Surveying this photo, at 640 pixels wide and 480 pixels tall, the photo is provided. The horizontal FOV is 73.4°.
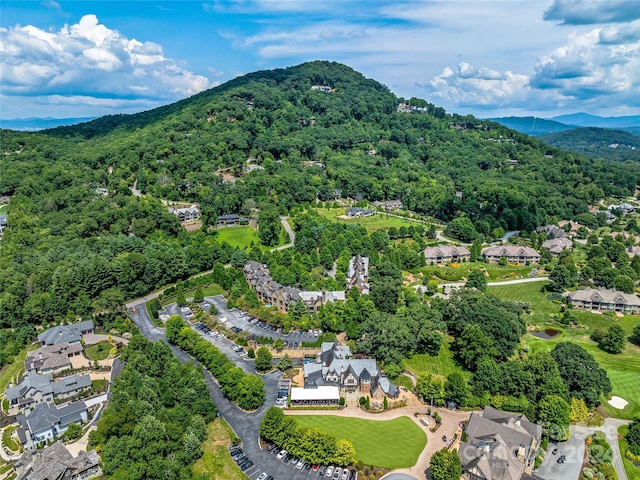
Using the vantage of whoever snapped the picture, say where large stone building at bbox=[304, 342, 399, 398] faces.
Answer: facing the viewer

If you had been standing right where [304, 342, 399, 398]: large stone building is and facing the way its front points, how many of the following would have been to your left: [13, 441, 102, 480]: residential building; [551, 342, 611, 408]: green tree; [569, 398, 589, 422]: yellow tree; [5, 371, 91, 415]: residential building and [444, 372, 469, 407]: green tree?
3

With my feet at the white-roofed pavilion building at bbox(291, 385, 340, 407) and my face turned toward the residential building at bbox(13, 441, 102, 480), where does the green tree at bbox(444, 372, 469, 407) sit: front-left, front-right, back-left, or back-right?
back-left

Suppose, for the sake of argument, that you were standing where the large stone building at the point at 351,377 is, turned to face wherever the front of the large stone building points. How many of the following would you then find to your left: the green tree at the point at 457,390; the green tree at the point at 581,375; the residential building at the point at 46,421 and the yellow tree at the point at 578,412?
3

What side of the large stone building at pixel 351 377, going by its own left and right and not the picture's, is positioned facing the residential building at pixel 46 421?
right

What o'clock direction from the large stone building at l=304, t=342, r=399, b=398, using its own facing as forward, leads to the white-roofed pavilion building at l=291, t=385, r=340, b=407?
The white-roofed pavilion building is roughly at 2 o'clock from the large stone building.

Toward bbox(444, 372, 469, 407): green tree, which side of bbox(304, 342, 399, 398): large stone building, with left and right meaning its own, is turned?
left

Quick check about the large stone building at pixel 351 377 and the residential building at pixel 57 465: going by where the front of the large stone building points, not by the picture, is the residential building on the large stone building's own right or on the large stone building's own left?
on the large stone building's own right

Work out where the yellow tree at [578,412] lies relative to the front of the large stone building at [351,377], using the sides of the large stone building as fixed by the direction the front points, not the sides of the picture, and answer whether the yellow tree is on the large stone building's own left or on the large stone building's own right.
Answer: on the large stone building's own left

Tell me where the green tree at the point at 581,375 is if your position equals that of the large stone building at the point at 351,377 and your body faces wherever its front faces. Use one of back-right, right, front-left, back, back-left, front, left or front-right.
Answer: left

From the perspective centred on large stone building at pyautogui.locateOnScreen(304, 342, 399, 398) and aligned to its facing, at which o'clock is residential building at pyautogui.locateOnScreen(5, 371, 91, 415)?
The residential building is roughly at 3 o'clock from the large stone building.

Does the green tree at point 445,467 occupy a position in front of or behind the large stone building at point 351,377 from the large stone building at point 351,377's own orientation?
in front
